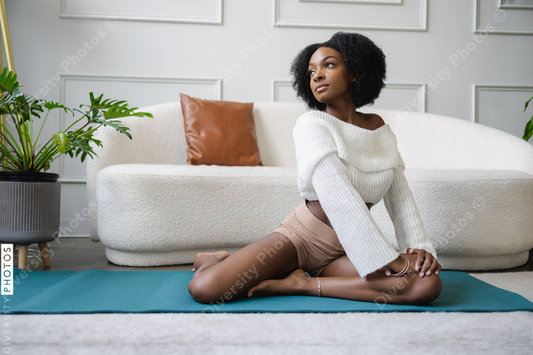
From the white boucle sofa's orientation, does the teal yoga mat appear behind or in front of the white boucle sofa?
in front

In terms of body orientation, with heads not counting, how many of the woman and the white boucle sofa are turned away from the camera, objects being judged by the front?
0

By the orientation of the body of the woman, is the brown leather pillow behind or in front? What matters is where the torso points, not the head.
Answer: behind

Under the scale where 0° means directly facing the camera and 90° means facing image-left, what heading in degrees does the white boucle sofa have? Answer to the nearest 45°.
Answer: approximately 0°

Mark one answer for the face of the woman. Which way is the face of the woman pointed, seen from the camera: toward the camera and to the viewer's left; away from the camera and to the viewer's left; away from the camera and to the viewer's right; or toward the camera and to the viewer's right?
toward the camera and to the viewer's left
